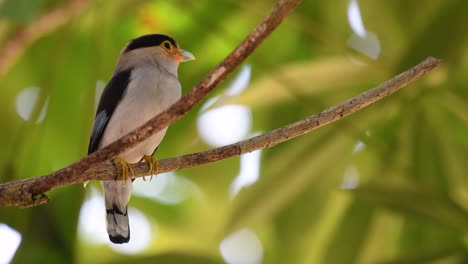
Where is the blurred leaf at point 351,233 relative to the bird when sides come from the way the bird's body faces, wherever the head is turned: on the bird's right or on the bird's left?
on the bird's left

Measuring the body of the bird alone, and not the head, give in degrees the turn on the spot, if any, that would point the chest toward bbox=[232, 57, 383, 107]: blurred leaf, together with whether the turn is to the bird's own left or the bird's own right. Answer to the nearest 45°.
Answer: approximately 135° to the bird's own left

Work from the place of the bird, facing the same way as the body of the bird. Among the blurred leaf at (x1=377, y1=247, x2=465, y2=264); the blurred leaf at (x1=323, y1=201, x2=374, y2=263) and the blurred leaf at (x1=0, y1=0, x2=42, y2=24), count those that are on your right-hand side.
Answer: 1

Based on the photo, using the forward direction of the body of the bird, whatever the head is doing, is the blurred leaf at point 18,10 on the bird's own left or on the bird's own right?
on the bird's own right

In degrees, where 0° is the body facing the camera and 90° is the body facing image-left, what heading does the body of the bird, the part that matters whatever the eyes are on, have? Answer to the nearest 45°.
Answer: approximately 315°
